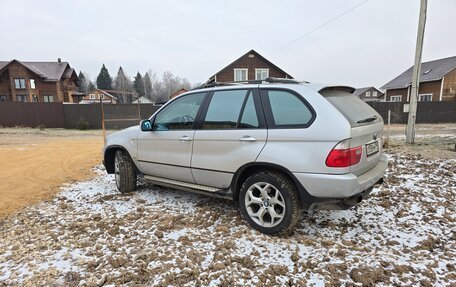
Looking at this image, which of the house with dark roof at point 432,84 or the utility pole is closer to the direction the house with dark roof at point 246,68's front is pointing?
the utility pole

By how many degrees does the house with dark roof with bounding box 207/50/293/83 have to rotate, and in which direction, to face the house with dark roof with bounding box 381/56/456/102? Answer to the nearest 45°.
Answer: approximately 90° to its left

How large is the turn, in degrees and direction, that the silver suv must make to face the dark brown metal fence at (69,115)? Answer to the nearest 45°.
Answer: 0° — it already faces it

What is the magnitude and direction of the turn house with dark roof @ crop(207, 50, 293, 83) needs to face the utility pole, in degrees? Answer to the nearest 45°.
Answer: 0° — it already faces it

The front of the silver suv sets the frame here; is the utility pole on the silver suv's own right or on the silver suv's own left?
on the silver suv's own right

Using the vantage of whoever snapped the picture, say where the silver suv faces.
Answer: facing away from the viewer and to the left of the viewer

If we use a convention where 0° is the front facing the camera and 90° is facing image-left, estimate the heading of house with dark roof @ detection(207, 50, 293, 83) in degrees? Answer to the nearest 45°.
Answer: approximately 0°

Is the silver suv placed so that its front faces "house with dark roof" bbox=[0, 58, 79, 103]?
yes

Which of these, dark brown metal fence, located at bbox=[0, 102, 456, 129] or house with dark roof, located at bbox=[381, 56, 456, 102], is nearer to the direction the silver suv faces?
the dark brown metal fence
